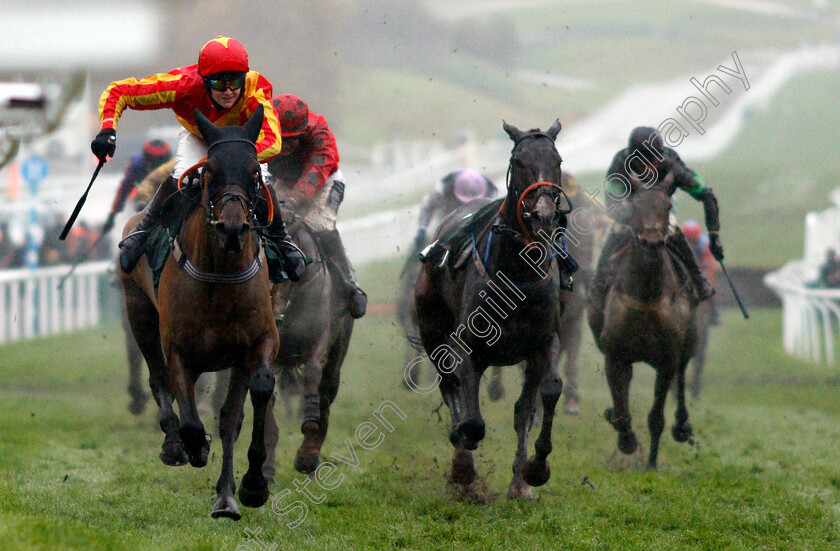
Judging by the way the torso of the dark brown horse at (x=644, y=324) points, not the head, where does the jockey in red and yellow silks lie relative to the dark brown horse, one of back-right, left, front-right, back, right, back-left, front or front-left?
front-right

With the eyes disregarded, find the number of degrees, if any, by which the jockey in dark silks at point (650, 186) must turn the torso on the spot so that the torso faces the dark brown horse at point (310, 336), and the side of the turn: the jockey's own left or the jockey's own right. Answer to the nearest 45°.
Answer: approximately 45° to the jockey's own right

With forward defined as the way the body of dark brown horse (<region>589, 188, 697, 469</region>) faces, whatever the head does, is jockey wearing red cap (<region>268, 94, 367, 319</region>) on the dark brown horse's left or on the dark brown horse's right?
on the dark brown horse's right

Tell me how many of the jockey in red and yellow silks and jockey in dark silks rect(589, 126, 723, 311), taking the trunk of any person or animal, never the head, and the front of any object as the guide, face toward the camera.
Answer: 2

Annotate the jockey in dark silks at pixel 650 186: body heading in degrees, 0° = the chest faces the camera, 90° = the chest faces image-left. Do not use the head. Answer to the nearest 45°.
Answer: approximately 0°

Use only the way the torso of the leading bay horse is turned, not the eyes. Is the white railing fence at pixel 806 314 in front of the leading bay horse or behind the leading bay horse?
behind
